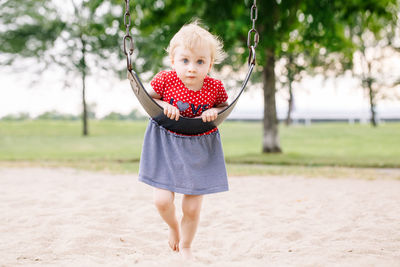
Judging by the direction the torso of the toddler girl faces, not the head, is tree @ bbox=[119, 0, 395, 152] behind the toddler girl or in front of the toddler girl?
behind

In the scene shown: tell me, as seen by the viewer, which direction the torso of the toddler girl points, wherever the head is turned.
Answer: toward the camera
